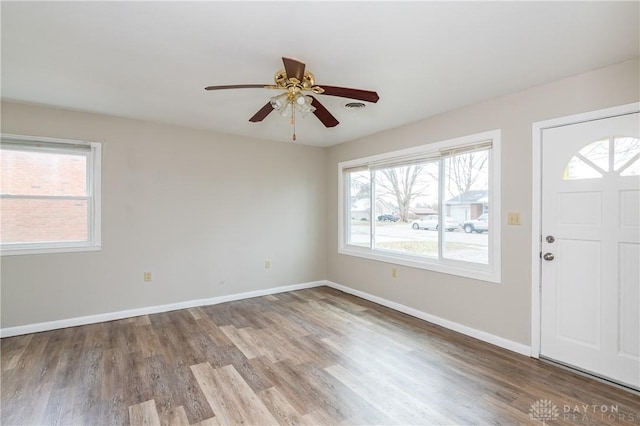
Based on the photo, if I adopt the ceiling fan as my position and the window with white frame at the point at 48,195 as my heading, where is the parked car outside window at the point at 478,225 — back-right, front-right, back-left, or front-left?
back-right

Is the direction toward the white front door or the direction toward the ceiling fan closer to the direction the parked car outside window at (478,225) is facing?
the ceiling fan

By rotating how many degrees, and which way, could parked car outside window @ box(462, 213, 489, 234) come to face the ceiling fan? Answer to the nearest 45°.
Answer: approximately 45° to its left

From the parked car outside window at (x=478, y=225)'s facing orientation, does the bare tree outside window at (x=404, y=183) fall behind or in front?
in front

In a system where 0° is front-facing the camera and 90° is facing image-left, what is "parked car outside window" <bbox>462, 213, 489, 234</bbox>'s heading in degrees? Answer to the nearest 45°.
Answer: approximately 90°
